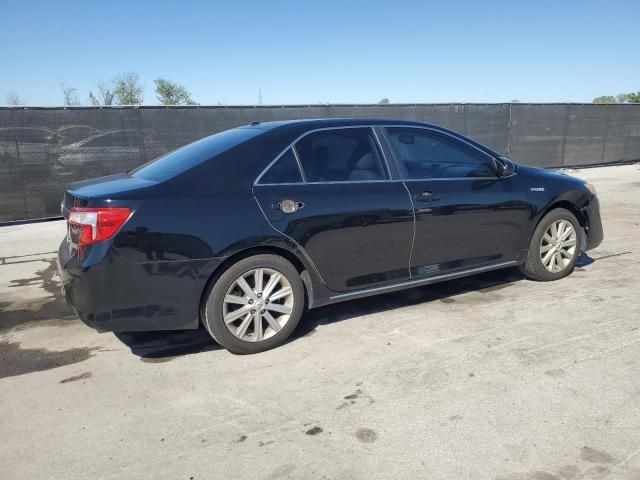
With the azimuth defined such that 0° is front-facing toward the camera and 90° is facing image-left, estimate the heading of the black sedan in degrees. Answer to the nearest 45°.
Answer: approximately 225°

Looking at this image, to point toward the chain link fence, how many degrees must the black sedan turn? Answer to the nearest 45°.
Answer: approximately 90° to its left
